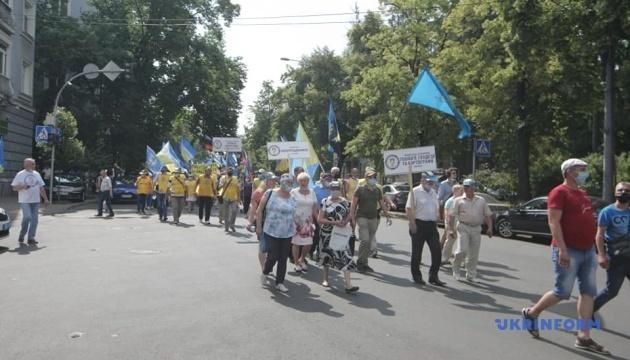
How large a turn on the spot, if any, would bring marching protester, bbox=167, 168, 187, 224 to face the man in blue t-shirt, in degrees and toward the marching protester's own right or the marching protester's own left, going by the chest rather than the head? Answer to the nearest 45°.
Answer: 0° — they already face them

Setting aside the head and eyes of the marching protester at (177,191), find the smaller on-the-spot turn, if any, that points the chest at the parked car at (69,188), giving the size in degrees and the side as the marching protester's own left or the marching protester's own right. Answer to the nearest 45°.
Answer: approximately 135° to the marching protester's own right

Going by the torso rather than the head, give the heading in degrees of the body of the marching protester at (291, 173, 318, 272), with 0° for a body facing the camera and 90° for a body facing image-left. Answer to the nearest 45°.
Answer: approximately 0°

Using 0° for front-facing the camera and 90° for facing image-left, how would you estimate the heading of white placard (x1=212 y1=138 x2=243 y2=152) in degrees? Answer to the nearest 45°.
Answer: approximately 0°

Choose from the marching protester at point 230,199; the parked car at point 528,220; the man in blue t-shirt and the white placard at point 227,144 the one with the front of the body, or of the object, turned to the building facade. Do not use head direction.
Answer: the parked car

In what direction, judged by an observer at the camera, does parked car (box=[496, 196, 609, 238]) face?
facing to the left of the viewer

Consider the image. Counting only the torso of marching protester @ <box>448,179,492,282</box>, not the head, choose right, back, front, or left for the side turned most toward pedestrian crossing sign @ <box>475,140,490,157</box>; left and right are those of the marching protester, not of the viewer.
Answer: back

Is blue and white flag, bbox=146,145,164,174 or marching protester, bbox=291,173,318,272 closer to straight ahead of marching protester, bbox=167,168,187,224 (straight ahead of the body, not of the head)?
the marching protester
